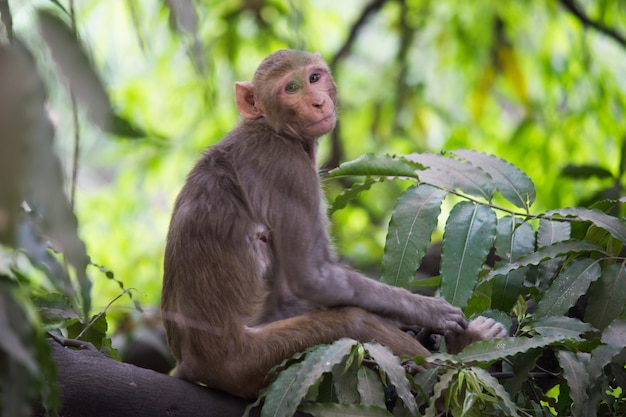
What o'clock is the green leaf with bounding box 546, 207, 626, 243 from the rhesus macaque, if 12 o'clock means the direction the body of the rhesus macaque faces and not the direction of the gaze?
The green leaf is roughly at 12 o'clock from the rhesus macaque.

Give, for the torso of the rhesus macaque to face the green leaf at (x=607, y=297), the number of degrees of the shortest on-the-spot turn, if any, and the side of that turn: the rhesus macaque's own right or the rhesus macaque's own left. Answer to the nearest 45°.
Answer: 0° — it already faces it

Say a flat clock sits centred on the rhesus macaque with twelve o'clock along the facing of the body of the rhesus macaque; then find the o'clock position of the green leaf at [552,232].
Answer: The green leaf is roughly at 12 o'clock from the rhesus macaque.

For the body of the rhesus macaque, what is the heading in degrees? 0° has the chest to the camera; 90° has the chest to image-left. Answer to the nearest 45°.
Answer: approximately 270°
